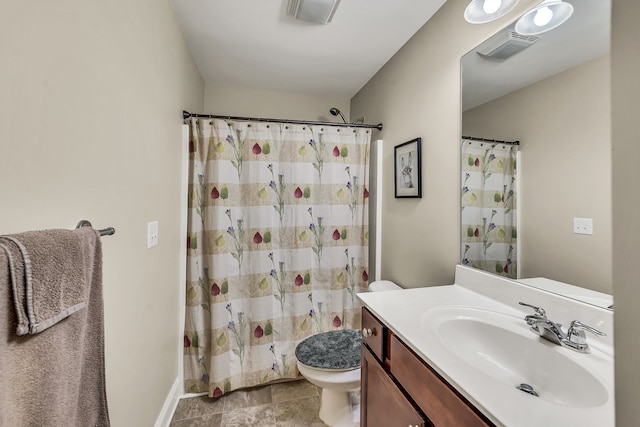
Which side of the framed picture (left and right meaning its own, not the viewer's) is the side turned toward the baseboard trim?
front

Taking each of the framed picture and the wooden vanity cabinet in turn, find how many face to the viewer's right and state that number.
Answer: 0

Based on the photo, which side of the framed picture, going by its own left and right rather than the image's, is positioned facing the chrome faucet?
left

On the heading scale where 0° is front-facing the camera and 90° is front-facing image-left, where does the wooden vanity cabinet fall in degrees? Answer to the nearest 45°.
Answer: approximately 45°

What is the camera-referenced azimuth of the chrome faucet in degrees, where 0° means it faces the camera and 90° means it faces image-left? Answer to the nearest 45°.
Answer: approximately 45°

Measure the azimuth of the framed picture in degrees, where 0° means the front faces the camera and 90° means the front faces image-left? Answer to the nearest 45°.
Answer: approximately 45°

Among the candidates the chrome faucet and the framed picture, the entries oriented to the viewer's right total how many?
0

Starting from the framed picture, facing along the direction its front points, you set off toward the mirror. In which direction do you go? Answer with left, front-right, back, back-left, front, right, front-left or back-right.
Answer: left

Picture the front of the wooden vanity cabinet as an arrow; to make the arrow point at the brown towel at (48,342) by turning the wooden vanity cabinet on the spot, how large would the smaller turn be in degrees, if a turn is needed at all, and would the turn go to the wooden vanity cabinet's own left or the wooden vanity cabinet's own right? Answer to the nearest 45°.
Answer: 0° — it already faces it

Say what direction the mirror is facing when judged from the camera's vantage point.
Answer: facing the viewer and to the left of the viewer

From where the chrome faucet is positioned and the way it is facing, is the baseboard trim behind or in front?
in front
